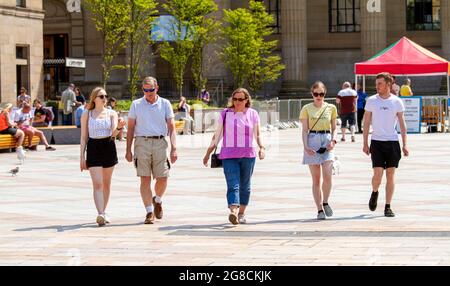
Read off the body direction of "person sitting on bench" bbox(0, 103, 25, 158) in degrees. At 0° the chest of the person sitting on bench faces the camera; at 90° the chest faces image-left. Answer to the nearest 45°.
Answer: approximately 270°

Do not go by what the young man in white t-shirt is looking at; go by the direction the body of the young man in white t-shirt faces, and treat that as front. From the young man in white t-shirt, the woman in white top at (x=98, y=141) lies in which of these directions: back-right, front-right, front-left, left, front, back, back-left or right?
right

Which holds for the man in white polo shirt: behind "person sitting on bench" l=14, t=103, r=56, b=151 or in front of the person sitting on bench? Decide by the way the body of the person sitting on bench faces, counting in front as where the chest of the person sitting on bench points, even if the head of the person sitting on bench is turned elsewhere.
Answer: in front

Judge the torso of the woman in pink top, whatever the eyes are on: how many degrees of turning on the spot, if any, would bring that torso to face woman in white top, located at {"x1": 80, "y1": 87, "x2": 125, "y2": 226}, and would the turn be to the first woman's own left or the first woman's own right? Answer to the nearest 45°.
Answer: approximately 90° to the first woman's own right

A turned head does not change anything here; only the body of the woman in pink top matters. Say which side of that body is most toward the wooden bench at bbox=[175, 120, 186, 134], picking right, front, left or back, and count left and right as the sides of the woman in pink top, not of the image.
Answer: back

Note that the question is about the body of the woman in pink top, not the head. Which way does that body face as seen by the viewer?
toward the camera

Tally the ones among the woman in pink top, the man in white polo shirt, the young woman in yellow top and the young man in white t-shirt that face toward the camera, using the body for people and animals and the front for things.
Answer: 4

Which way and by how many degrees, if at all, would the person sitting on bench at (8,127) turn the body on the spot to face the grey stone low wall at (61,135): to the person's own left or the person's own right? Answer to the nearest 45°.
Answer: approximately 90° to the person's own left

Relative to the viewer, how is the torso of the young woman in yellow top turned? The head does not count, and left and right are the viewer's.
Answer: facing the viewer

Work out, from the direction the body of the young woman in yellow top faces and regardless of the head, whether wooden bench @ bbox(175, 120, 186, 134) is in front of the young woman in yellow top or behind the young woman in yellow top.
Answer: behind

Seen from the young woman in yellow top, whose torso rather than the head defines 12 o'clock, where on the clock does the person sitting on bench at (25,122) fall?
The person sitting on bench is roughly at 5 o'clock from the young woman in yellow top.

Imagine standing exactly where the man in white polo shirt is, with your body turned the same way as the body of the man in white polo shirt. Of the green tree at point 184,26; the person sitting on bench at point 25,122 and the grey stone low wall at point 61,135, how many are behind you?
3

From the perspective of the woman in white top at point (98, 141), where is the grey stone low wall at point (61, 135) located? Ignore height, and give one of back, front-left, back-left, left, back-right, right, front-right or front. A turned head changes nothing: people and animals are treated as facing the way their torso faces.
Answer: back

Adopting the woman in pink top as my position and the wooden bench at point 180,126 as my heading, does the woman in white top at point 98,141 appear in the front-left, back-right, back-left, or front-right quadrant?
front-left

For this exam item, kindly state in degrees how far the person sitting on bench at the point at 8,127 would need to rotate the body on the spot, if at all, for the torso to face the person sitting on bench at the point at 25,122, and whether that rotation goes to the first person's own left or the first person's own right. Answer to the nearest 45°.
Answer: approximately 90° to the first person's own left
